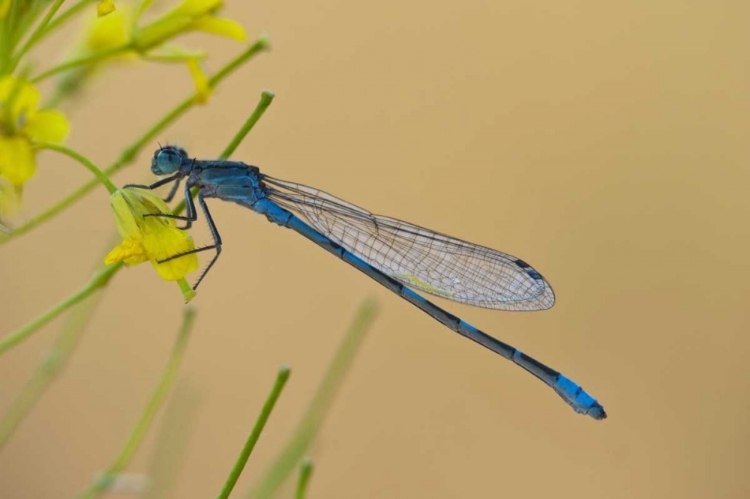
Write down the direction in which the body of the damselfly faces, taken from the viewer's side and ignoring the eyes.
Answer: to the viewer's left

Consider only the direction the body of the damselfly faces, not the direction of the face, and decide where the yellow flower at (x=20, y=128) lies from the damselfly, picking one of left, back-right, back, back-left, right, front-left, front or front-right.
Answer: front-left
